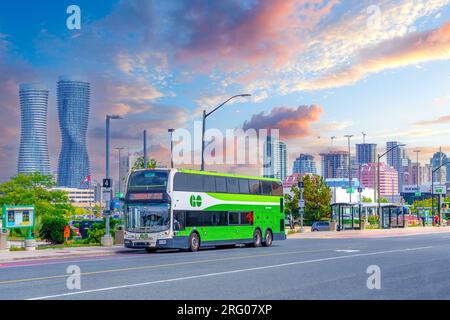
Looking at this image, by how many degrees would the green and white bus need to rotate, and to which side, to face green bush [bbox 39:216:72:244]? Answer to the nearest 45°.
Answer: approximately 90° to its right

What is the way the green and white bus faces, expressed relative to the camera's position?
facing the viewer and to the left of the viewer
